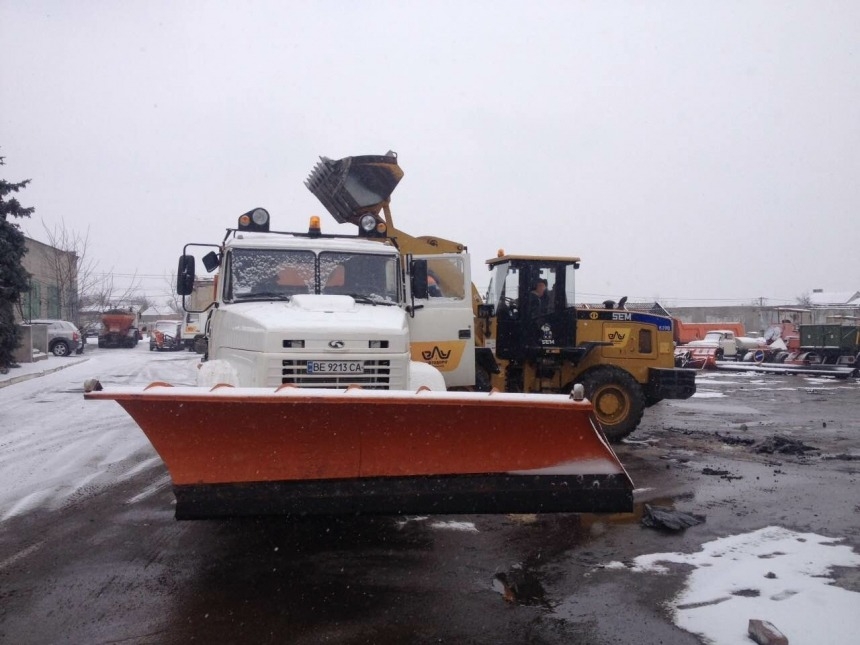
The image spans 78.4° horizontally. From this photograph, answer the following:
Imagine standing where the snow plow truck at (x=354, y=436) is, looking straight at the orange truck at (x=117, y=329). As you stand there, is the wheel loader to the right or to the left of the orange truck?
right

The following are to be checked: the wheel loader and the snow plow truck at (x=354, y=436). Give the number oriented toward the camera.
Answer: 1

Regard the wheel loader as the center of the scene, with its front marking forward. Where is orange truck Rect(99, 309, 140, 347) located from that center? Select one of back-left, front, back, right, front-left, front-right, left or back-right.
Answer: front-right

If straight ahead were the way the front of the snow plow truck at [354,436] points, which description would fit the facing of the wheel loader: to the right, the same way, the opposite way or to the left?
to the right

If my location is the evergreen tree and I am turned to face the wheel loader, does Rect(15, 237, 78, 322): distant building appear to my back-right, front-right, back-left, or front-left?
back-left

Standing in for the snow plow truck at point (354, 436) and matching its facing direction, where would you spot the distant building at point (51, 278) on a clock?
The distant building is roughly at 5 o'clock from the snow plow truck.

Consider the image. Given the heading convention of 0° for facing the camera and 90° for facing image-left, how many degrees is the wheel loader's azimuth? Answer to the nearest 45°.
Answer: approximately 90°

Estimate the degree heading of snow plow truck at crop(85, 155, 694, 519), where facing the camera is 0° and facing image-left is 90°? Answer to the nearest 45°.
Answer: approximately 0°
